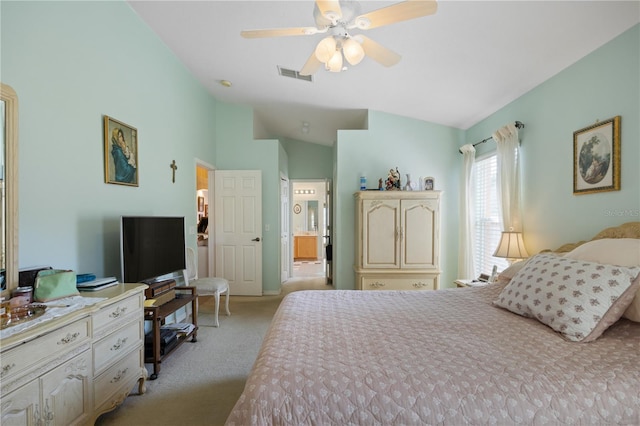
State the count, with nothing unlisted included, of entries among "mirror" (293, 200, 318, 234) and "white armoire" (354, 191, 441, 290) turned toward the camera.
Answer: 2

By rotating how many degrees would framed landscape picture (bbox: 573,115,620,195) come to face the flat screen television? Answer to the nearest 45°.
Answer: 0° — it already faces it

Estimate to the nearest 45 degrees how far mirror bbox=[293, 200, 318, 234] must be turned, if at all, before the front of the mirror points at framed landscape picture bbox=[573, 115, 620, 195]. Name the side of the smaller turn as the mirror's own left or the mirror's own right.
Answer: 0° — it already faces it

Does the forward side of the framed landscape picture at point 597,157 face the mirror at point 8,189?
yes

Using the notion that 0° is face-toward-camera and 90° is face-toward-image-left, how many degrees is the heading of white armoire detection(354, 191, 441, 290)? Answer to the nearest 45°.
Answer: approximately 0°

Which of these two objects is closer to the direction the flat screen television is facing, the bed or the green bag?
the bed

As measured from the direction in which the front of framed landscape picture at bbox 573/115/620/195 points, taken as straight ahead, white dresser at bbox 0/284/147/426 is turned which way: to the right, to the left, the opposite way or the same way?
the opposite way

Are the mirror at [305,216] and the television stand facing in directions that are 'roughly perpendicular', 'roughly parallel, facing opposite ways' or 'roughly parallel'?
roughly perpendicular

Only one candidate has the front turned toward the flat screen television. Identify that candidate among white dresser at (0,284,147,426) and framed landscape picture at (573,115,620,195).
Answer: the framed landscape picture

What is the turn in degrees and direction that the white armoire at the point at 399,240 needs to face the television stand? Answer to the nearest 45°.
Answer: approximately 45° to its right

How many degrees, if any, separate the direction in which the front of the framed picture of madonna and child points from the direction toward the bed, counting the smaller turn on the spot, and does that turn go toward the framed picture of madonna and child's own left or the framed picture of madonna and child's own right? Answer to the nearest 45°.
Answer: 0° — it already faces it
